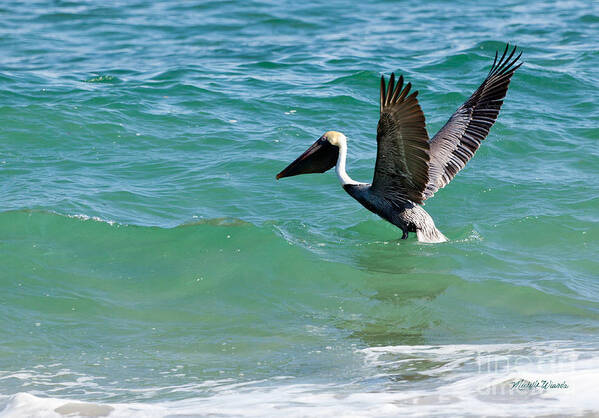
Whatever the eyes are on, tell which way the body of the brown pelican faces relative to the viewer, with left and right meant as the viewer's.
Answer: facing to the left of the viewer
